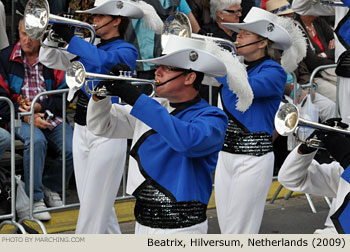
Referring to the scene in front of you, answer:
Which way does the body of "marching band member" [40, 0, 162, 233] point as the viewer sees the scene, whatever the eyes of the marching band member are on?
to the viewer's left

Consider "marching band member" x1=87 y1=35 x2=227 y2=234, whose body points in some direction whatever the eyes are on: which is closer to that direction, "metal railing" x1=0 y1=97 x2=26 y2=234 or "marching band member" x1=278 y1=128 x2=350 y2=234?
the metal railing

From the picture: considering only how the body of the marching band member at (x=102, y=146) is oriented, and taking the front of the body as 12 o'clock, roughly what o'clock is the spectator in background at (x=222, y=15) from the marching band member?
The spectator in background is roughly at 4 o'clock from the marching band member.

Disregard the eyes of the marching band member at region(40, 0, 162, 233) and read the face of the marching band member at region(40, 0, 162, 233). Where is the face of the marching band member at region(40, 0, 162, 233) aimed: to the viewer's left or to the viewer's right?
to the viewer's left

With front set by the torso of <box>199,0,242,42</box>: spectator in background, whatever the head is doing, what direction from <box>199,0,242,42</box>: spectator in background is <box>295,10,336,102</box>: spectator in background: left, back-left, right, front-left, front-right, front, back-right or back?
left

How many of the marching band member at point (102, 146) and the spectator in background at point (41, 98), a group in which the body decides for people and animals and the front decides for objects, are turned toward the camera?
1

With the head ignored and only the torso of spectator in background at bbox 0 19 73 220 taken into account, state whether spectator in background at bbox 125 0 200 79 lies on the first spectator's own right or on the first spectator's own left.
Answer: on the first spectator's own left

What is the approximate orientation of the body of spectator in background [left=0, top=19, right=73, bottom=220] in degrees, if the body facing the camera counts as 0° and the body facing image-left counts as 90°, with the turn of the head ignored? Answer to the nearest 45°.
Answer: approximately 0°

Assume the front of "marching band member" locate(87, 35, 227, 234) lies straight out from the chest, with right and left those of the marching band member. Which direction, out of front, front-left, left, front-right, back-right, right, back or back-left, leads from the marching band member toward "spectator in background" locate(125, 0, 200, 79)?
back-right

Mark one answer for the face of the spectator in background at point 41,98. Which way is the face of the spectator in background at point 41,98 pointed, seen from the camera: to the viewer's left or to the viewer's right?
to the viewer's right

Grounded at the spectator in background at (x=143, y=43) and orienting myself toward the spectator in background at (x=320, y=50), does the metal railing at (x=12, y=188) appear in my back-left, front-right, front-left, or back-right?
back-right

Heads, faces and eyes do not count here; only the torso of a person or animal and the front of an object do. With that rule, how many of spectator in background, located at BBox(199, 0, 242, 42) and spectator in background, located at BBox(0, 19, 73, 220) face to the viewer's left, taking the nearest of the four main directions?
0

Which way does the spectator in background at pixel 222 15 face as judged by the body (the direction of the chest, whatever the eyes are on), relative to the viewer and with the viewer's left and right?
facing the viewer and to the right of the viewer

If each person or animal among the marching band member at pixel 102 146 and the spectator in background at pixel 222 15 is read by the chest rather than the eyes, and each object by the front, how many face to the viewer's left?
1

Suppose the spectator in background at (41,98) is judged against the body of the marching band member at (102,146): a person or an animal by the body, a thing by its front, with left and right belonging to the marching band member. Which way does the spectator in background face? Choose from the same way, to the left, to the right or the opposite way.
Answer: to the left

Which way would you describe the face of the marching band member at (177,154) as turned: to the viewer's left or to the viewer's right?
to the viewer's left

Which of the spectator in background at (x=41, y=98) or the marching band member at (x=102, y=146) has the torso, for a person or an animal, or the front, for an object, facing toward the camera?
the spectator in background

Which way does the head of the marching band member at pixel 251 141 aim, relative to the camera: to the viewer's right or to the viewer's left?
to the viewer's left

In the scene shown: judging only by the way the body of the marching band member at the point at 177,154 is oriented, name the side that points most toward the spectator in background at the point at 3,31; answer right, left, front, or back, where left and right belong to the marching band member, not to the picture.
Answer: right

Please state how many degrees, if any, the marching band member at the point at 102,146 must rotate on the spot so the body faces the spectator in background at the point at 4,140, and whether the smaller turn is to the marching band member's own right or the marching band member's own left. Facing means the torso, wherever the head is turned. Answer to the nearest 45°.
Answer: approximately 45° to the marching band member's own right
